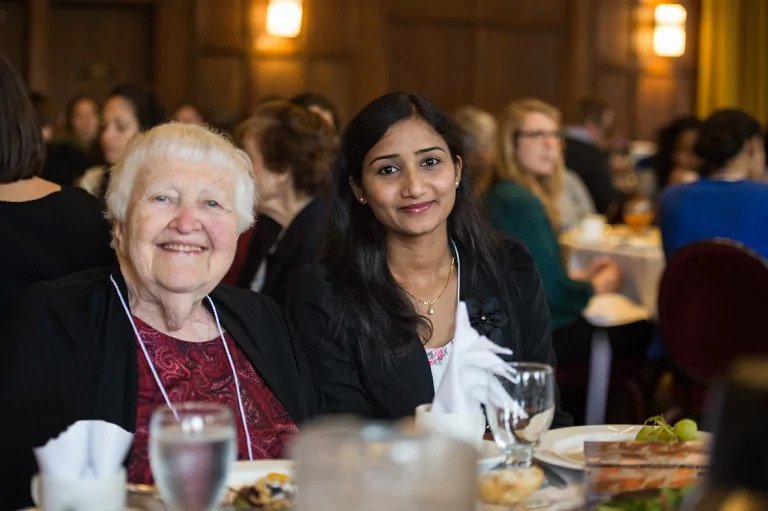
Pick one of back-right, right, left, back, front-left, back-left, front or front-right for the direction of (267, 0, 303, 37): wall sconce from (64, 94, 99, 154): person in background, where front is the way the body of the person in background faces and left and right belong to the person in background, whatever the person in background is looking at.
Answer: back-left

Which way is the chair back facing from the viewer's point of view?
away from the camera

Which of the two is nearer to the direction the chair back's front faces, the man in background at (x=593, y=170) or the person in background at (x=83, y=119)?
the man in background

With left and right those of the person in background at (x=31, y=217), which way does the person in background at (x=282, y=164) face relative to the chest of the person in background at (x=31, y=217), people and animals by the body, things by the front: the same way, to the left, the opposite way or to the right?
to the left

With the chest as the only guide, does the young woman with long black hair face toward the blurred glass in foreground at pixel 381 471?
yes

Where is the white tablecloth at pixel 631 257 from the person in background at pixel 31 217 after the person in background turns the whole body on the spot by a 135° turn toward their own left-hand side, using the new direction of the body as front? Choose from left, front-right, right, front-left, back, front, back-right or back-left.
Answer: back

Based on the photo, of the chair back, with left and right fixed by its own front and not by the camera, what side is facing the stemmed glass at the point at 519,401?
back

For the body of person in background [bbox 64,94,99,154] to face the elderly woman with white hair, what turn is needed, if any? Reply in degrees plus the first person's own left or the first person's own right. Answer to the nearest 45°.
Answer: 0° — they already face them

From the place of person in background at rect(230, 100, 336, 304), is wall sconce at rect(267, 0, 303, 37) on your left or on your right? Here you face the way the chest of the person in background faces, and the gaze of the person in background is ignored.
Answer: on your right

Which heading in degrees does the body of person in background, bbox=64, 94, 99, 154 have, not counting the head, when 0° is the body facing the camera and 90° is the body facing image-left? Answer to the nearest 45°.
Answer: approximately 0°
